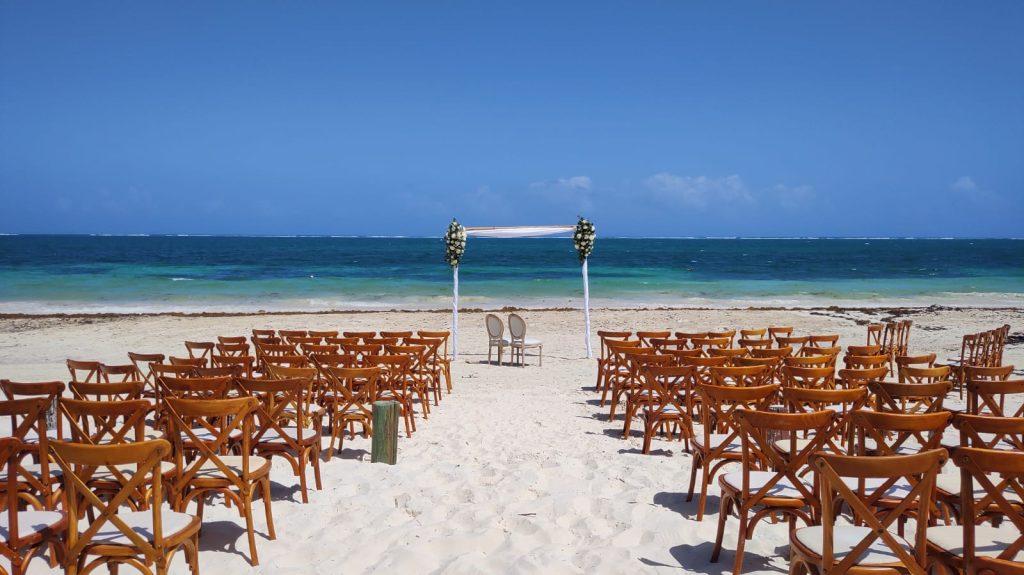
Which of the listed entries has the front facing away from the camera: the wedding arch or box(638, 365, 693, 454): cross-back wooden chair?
the cross-back wooden chair

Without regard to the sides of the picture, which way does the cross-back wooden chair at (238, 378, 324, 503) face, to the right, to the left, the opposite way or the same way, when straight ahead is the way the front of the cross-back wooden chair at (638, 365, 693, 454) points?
the same way

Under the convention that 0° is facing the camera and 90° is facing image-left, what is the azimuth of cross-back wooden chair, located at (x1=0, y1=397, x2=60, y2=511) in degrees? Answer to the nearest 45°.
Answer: approximately 225°

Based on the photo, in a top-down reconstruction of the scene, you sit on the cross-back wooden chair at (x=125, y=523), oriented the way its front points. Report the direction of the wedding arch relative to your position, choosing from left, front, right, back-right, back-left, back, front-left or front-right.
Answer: front

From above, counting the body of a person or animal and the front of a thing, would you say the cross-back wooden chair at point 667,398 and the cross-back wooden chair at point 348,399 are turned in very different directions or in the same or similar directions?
same or similar directions

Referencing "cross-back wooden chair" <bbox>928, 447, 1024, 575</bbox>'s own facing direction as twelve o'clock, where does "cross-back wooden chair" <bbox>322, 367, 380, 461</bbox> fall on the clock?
"cross-back wooden chair" <bbox>322, 367, 380, 461</bbox> is roughly at 11 o'clock from "cross-back wooden chair" <bbox>928, 447, 1024, 575</bbox>.

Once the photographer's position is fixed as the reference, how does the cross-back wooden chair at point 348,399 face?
facing away from the viewer

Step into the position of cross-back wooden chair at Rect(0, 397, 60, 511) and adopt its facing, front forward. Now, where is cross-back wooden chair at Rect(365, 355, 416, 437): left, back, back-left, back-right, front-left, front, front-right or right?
front

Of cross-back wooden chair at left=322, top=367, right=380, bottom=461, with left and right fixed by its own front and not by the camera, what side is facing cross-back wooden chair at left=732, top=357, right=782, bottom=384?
right

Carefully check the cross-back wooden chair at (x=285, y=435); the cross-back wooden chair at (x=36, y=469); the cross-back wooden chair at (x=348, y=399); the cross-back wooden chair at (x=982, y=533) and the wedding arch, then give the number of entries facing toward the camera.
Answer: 1

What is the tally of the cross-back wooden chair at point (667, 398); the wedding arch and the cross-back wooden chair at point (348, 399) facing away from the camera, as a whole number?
2

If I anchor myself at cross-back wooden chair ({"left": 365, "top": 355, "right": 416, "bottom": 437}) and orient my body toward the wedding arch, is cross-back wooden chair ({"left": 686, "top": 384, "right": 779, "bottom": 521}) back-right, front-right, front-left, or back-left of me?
back-right

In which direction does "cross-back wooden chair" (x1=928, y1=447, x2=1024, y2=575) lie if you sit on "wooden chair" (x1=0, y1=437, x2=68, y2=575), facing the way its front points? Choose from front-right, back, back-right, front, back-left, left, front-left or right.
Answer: right

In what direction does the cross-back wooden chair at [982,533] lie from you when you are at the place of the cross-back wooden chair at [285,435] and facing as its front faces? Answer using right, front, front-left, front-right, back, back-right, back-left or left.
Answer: right

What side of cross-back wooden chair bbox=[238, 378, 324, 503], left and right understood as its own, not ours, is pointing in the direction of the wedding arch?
front

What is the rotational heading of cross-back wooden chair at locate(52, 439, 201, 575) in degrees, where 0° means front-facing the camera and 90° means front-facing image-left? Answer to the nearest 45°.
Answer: approximately 225°

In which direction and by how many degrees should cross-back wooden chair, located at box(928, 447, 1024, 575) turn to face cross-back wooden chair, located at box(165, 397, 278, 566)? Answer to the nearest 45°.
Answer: approximately 45° to its left

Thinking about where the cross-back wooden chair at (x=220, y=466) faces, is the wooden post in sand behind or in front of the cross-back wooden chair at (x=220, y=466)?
in front
